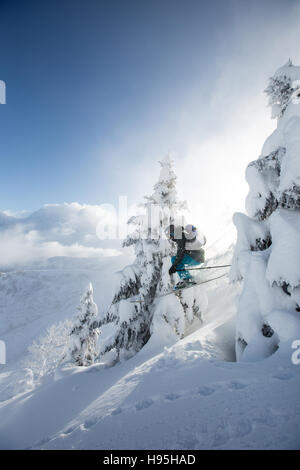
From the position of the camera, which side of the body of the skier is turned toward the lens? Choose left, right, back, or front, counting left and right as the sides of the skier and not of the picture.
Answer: left

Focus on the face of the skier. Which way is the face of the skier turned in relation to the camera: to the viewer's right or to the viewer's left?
to the viewer's left

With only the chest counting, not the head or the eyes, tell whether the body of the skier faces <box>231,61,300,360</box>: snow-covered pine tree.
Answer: no
